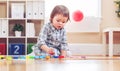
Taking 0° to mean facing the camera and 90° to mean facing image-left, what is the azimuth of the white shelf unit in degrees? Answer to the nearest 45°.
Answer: approximately 0°
